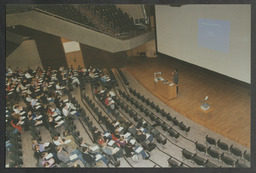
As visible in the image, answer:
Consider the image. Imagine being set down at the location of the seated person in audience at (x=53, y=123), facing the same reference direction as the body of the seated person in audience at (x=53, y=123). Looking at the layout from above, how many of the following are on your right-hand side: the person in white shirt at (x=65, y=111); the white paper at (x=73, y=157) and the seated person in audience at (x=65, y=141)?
2

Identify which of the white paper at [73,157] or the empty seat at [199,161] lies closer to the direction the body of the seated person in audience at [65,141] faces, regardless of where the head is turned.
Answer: the empty seat

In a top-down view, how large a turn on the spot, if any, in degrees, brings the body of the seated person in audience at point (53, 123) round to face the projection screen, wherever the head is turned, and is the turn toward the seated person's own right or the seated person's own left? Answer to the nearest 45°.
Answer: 0° — they already face it

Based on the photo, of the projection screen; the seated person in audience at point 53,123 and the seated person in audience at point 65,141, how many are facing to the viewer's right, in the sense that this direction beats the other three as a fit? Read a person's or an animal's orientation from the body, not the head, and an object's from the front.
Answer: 2

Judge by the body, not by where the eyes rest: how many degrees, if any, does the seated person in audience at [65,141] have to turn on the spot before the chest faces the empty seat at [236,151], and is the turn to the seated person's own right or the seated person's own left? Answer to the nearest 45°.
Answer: approximately 45° to the seated person's own right

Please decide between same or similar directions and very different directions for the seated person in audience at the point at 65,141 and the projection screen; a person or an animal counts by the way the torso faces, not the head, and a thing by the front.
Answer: very different directions

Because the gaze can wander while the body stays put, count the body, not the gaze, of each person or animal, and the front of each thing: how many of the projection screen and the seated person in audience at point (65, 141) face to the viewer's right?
1

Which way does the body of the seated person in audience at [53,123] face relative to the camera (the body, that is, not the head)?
to the viewer's right

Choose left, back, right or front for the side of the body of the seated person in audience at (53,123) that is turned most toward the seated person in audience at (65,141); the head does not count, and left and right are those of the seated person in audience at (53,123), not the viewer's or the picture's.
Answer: right

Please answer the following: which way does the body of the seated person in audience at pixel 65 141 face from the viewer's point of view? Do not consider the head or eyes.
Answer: to the viewer's right
